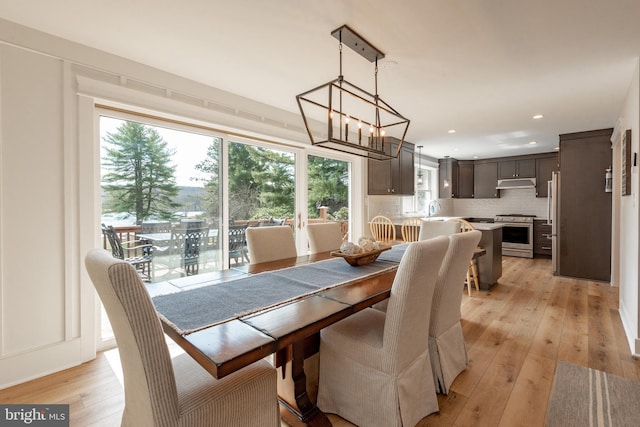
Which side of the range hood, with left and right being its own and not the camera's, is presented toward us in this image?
front

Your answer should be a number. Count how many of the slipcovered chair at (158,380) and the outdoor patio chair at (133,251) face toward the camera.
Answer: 0

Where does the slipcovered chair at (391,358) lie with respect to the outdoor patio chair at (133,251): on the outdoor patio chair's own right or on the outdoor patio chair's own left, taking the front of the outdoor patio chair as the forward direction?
on the outdoor patio chair's own right

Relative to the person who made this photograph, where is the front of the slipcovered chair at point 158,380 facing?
facing away from the viewer and to the right of the viewer

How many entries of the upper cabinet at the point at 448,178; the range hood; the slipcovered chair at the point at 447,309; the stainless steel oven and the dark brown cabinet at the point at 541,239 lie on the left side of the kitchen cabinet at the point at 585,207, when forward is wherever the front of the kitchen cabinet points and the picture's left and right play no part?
1

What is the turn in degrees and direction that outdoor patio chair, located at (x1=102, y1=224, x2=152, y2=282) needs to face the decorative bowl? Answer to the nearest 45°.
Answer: approximately 45° to its right

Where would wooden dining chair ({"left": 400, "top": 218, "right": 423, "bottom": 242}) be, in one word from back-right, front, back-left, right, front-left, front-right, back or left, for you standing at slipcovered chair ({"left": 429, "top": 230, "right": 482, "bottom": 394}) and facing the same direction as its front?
front-right

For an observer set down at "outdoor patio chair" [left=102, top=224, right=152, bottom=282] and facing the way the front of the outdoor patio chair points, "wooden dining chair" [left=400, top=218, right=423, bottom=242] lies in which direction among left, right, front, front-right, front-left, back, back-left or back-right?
front

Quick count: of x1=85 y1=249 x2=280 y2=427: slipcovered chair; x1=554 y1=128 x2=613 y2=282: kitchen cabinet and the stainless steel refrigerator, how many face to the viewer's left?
2

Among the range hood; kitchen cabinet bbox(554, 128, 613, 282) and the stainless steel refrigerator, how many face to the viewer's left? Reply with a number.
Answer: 2

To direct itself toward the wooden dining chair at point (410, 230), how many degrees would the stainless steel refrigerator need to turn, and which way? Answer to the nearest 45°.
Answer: approximately 45° to its left

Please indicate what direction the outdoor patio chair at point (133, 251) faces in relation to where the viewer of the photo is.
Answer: facing to the right of the viewer

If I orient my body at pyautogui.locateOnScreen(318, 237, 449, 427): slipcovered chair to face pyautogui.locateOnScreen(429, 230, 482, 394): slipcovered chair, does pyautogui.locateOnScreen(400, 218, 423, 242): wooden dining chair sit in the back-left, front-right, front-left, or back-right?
front-left

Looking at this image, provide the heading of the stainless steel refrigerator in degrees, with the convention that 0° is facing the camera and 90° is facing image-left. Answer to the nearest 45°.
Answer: approximately 90°

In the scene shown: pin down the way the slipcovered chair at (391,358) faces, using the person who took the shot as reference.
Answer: facing away from the viewer and to the left of the viewer

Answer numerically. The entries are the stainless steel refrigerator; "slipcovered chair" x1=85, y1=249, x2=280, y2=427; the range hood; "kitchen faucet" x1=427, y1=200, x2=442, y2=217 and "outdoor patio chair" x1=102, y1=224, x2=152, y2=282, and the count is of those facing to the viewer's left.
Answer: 1
